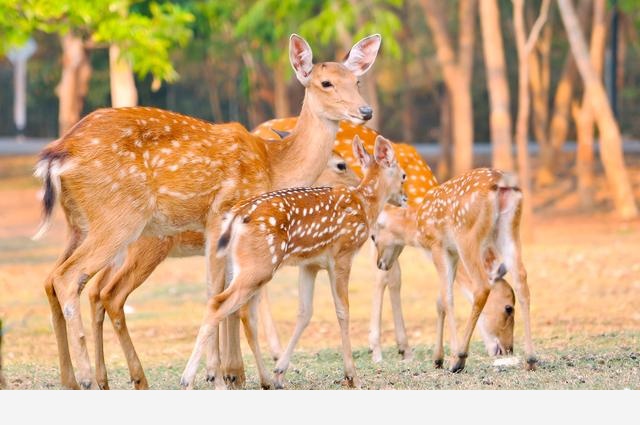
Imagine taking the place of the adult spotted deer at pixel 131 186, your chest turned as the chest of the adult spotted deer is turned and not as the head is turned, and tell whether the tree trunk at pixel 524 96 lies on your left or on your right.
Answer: on your left

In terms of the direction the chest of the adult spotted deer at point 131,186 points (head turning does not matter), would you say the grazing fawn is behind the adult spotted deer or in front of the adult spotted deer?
in front

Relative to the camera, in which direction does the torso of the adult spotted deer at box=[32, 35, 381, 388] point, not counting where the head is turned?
to the viewer's right

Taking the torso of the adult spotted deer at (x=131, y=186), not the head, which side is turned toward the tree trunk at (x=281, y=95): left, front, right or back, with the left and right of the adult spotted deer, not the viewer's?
left

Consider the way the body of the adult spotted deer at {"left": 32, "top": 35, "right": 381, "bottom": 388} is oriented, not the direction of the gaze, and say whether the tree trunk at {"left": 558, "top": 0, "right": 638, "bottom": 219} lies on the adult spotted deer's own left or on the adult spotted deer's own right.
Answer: on the adult spotted deer's own left
